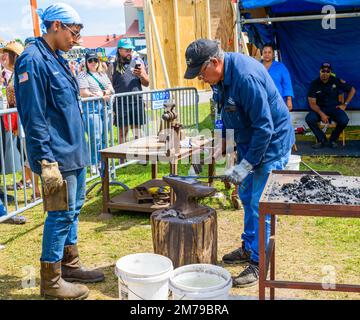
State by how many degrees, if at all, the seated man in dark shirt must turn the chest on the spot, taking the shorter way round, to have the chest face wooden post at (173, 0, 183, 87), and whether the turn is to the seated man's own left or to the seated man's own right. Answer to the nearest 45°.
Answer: approximately 135° to the seated man's own right

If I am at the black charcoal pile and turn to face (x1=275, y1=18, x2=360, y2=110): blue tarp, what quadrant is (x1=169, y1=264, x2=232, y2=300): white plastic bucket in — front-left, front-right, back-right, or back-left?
back-left

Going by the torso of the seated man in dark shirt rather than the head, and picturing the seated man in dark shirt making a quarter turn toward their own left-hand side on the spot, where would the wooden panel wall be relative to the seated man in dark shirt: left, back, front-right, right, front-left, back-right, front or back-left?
back-left

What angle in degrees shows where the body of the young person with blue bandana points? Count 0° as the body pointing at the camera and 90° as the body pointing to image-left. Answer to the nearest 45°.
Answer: approximately 270°

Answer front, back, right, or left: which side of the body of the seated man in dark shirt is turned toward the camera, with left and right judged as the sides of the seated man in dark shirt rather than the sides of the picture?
front

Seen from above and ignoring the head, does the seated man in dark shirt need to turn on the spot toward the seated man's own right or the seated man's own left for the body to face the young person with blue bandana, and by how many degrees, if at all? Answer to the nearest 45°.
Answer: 0° — they already face them

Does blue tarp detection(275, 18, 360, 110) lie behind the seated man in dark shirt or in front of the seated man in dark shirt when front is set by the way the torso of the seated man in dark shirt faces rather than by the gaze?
behind

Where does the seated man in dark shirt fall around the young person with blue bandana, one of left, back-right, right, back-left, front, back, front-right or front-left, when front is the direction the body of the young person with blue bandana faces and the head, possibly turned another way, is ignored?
front-left

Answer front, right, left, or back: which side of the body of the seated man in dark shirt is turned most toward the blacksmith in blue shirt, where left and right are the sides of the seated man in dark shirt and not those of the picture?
front

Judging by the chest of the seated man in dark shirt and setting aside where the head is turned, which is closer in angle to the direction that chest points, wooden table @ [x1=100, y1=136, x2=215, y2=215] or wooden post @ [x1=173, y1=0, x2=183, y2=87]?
the wooden table

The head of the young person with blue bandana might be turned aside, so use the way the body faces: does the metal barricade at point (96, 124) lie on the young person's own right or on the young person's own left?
on the young person's own left

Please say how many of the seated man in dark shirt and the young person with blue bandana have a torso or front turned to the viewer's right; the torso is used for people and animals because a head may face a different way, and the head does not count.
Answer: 1

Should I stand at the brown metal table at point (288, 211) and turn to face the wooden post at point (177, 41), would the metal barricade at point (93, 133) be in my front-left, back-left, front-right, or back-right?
front-left

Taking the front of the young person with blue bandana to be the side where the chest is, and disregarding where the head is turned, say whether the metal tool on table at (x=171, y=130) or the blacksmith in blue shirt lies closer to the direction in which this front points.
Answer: the blacksmith in blue shirt
